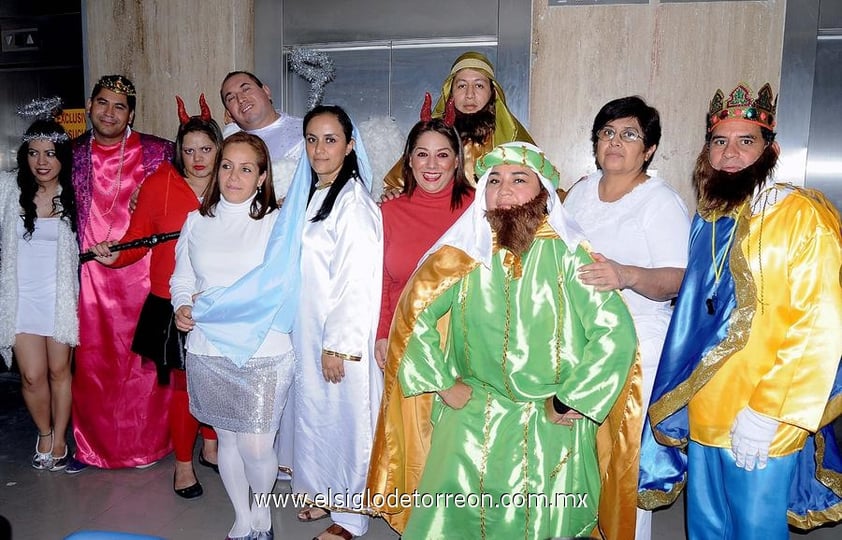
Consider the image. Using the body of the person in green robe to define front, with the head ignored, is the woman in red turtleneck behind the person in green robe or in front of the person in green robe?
behind

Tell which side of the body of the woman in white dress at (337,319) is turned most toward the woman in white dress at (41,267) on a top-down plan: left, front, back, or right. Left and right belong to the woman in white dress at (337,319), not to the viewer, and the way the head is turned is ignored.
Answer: right

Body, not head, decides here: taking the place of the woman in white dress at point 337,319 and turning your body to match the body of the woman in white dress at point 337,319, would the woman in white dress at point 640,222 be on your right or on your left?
on your left

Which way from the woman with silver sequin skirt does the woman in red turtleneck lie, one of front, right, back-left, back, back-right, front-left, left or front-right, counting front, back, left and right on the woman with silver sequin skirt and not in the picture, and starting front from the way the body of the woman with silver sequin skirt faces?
left

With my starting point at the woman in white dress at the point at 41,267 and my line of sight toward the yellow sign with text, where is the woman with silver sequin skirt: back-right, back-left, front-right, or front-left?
back-right

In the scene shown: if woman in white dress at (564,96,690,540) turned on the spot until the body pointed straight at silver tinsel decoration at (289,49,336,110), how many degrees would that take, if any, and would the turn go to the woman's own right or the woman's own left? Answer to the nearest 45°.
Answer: approximately 90° to the woman's own right

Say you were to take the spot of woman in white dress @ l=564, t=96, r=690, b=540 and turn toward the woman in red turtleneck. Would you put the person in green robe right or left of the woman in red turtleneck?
left

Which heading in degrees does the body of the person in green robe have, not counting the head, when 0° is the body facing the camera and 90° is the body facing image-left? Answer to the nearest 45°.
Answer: approximately 0°
